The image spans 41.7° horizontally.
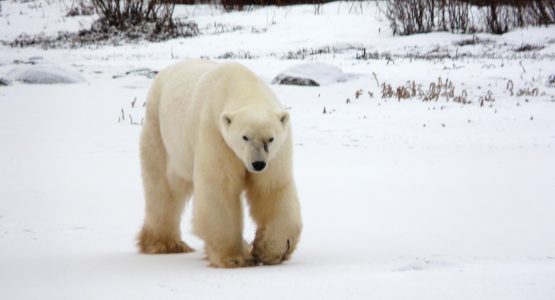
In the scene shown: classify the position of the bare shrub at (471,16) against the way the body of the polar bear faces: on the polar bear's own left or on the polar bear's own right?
on the polar bear's own left

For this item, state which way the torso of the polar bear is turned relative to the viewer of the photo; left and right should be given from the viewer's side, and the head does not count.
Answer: facing the viewer and to the right of the viewer
